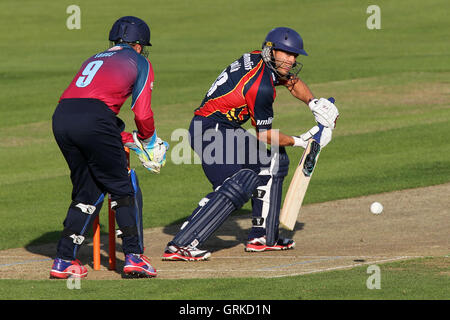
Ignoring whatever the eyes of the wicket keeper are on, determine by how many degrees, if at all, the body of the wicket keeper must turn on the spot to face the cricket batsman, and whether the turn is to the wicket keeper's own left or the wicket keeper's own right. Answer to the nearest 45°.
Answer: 0° — they already face them

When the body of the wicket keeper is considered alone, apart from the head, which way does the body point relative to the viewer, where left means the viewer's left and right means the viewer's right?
facing away from the viewer and to the right of the viewer
